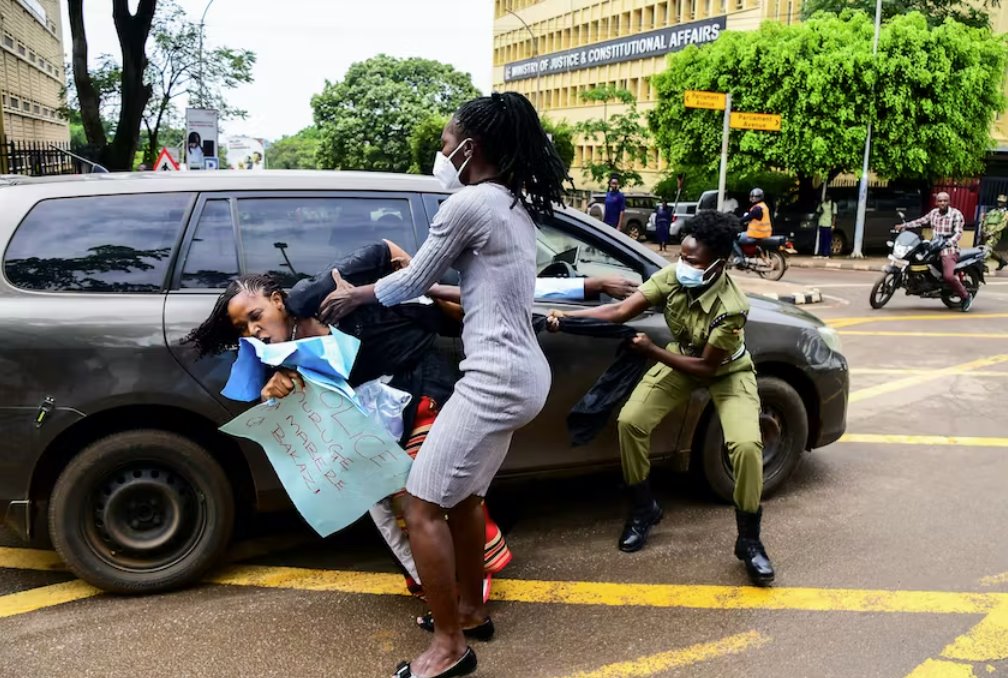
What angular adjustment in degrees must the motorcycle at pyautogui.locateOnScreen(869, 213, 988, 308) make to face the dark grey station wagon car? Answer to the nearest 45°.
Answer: approximately 45° to its left

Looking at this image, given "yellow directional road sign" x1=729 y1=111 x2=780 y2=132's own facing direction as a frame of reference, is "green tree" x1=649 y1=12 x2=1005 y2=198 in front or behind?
behind

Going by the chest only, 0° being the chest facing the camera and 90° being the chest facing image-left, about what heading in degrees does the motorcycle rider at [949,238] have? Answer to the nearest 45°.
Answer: approximately 45°

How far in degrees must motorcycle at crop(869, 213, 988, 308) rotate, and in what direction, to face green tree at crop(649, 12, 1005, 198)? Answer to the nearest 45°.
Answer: approximately 135° to its right

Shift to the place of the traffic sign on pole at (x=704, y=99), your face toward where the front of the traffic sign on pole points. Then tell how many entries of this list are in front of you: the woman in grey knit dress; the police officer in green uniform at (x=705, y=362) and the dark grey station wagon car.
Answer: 3

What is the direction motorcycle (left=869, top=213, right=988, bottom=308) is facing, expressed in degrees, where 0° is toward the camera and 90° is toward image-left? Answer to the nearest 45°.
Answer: approximately 45°

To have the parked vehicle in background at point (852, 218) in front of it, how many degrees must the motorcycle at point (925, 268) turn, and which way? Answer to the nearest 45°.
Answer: approximately 135° to its right

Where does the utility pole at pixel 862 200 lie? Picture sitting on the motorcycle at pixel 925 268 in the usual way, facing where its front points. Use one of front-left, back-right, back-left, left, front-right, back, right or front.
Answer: back-right

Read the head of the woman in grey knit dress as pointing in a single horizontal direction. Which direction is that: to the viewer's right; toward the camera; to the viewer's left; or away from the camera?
to the viewer's left

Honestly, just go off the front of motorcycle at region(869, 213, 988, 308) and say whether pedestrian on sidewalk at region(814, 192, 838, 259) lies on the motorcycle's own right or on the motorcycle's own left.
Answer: on the motorcycle's own right

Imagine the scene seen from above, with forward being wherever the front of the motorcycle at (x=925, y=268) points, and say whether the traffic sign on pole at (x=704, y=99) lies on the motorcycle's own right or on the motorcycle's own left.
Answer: on the motorcycle's own right

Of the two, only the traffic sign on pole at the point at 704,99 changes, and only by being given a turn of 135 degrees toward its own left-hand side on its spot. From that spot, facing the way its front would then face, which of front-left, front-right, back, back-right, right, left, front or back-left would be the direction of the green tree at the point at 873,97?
front
